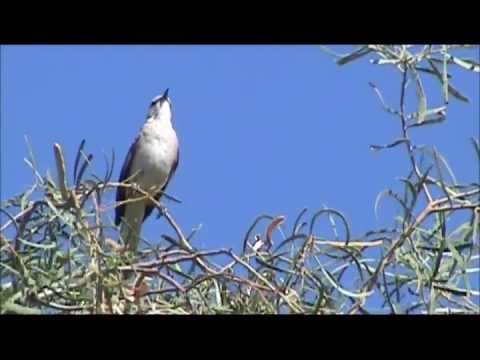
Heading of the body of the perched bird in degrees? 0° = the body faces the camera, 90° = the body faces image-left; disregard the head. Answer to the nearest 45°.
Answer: approximately 315°
